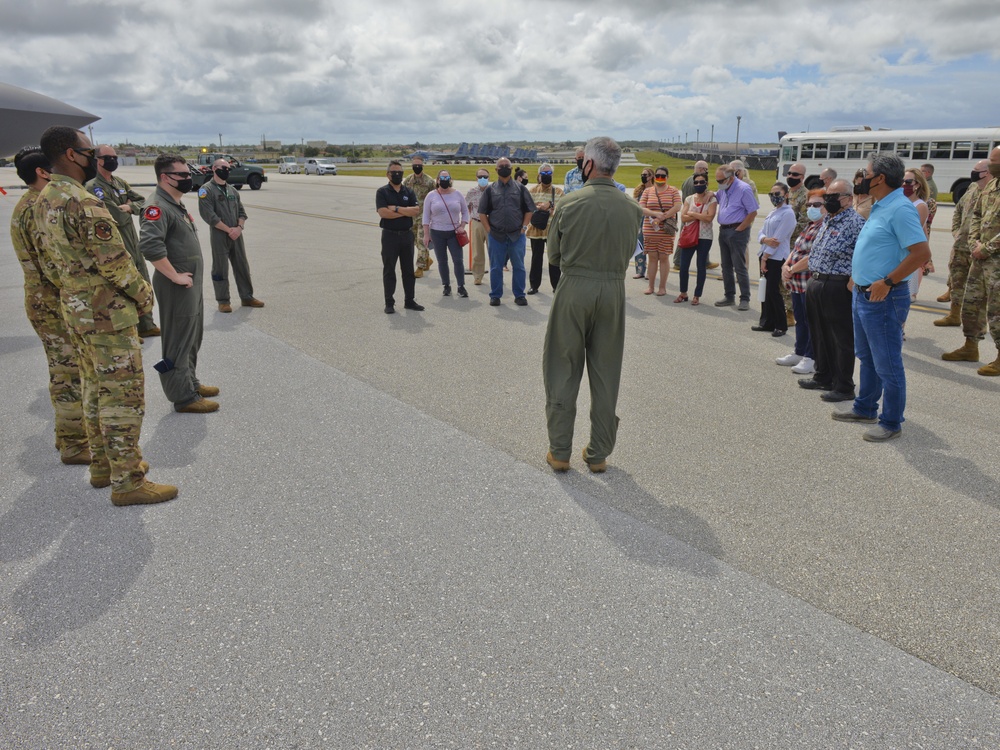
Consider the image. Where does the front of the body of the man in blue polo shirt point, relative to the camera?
to the viewer's left

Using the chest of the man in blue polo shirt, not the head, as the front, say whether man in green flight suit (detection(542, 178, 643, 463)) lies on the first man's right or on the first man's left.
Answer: on the first man's left

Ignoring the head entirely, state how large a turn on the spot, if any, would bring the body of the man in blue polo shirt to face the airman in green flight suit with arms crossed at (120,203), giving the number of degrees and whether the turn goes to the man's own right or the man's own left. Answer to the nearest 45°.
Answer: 0° — they already face them

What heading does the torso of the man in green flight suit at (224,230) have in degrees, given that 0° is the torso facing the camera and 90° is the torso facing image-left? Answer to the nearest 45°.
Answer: approximately 315°

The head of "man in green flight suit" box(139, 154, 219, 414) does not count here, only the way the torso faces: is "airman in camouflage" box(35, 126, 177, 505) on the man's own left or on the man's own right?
on the man's own right

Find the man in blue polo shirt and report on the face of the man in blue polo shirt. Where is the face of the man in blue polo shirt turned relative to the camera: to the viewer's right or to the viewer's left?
to the viewer's left

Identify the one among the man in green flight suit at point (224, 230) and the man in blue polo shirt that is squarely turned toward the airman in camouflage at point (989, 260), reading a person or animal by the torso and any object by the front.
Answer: the man in green flight suit

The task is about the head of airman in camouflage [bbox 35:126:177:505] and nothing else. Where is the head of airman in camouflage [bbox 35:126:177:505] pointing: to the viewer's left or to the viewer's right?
to the viewer's right

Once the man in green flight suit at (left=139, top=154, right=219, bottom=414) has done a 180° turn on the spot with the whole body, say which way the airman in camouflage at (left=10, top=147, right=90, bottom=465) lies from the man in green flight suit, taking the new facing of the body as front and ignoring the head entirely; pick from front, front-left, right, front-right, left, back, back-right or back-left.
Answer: front-left

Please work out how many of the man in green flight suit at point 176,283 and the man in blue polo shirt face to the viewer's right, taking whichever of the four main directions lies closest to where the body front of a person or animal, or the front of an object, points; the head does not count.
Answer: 1

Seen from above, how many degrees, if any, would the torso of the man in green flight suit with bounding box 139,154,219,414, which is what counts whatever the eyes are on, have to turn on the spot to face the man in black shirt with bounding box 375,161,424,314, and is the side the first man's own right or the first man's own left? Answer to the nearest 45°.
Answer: approximately 45° to the first man's own left

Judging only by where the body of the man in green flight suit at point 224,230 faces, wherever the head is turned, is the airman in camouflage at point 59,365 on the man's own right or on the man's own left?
on the man's own right

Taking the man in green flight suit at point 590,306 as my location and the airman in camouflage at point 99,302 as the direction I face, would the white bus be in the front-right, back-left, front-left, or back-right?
back-right

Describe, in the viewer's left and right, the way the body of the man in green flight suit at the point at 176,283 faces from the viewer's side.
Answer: facing to the right of the viewer

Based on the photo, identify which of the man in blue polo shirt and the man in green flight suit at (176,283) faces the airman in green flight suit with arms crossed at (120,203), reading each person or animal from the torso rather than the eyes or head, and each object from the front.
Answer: the man in blue polo shirt
